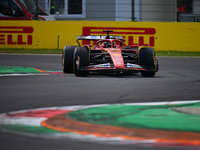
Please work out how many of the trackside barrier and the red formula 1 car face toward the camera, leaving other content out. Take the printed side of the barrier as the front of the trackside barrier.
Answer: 2

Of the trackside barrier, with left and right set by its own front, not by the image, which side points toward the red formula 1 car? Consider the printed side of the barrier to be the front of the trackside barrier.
front

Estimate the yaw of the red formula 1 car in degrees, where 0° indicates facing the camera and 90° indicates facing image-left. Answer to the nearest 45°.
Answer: approximately 0°

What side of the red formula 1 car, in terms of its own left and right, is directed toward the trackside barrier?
back

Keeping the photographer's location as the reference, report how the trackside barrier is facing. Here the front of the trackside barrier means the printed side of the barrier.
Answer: facing the viewer
